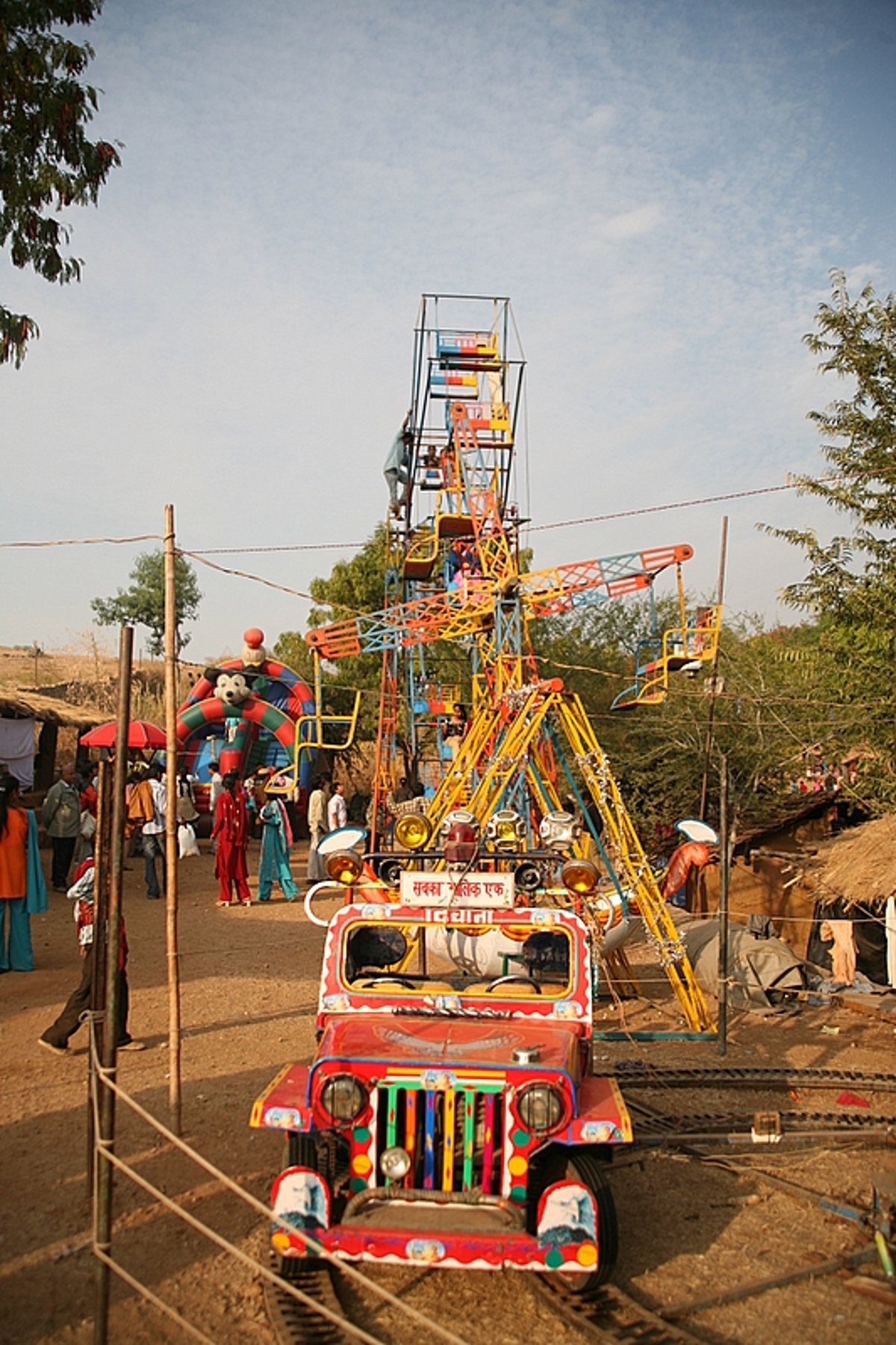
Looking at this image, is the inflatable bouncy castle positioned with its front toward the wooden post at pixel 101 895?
yes

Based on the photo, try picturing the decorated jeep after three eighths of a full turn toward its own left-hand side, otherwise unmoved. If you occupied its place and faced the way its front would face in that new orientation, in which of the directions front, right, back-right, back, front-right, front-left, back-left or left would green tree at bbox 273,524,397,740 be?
front-left

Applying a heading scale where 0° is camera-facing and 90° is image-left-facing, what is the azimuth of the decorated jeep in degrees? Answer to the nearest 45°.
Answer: approximately 0°

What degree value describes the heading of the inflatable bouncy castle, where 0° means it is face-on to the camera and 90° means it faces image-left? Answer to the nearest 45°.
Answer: approximately 0°

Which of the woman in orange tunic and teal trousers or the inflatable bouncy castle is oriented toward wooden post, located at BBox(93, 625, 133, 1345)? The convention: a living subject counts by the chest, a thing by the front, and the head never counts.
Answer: the inflatable bouncy castle

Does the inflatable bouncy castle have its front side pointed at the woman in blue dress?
yes
